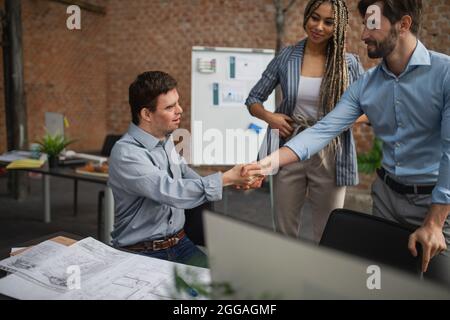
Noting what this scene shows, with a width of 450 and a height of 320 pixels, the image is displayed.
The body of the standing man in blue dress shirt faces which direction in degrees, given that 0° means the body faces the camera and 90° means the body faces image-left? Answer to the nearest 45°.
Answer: approximately 45°

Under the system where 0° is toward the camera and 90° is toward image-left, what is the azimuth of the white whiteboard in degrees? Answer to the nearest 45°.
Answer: approximately 0°

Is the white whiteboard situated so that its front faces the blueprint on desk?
yes

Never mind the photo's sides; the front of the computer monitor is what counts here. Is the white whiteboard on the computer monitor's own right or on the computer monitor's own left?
on the computer monitor's own left

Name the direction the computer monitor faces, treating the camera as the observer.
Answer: facing away from the viewer and to the right of the viewer

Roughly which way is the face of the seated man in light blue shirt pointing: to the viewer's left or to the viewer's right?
to the viewer's right

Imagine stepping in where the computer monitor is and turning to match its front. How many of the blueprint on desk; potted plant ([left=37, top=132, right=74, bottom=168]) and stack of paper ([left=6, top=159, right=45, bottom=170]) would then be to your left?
3

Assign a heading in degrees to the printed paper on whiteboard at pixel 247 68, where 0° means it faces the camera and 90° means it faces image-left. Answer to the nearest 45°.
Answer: approximately 0°

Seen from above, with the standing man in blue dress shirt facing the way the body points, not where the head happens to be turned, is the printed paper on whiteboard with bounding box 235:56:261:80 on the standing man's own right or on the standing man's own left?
on the standing man's own right

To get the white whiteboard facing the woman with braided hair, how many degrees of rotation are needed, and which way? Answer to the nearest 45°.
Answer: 0° — it already faces them
